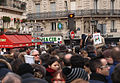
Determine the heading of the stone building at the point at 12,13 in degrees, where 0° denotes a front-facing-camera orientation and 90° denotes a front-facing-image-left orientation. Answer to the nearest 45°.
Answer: approximately 315°

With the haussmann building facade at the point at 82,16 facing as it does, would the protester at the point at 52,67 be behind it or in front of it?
in front

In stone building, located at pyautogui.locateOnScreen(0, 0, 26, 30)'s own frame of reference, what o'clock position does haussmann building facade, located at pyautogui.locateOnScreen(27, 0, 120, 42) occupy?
The haussmann building facade is roughly at 9 o'clock from the stone building.

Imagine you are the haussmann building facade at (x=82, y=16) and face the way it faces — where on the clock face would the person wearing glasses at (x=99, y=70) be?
The person wearing glasses is roughly at 12 o'clock from the haussmann building facade.

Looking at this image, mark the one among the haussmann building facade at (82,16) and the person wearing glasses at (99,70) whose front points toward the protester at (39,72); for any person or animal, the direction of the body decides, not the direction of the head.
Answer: the haussmann building facade

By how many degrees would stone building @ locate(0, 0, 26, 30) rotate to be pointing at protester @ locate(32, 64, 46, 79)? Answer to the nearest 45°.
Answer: approximately 45° to its right

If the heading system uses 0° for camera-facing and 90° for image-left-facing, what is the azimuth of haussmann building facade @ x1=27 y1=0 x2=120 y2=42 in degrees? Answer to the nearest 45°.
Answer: approximately 0°

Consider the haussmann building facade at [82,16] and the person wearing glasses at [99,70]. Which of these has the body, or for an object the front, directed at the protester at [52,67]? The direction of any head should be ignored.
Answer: the haussmann building facade

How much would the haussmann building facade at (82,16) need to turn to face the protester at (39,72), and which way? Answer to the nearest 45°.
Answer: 0° — it already faces them
